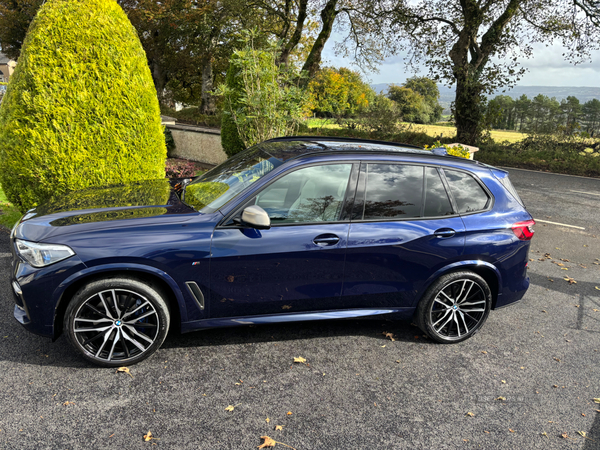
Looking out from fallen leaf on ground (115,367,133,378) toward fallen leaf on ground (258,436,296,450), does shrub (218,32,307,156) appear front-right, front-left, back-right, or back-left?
back-left

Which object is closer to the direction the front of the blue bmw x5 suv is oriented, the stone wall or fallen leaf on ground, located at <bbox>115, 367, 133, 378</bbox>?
the fallen leaf on ground

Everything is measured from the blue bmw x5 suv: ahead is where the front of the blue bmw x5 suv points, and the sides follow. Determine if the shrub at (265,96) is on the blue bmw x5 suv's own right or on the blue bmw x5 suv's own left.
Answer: on the blue bmw x5 suv's own right

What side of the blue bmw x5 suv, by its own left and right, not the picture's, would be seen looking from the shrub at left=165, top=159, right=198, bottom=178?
right

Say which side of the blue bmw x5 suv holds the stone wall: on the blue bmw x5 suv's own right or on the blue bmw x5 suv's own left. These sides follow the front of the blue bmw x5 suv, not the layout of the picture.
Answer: on the blue bmw x5 suv's own right

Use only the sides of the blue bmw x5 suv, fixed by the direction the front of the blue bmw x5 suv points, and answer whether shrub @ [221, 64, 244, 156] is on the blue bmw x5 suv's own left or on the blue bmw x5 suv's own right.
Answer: on the blue bmw x5 suv's own right

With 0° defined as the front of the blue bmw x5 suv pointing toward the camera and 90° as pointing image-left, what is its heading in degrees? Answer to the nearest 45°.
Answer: approximately 90°

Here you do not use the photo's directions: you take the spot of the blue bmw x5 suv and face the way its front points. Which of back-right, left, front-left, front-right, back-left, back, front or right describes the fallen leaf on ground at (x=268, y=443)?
left

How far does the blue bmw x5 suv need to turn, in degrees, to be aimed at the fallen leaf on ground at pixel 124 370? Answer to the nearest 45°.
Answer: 0° — it already faces it

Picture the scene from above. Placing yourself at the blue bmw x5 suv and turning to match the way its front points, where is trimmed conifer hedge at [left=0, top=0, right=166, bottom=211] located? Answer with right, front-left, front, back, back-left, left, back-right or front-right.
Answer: front-right

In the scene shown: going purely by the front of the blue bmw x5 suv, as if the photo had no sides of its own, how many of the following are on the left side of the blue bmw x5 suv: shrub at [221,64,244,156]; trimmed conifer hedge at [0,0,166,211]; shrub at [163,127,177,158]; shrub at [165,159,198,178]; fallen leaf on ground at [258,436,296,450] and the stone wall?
1
